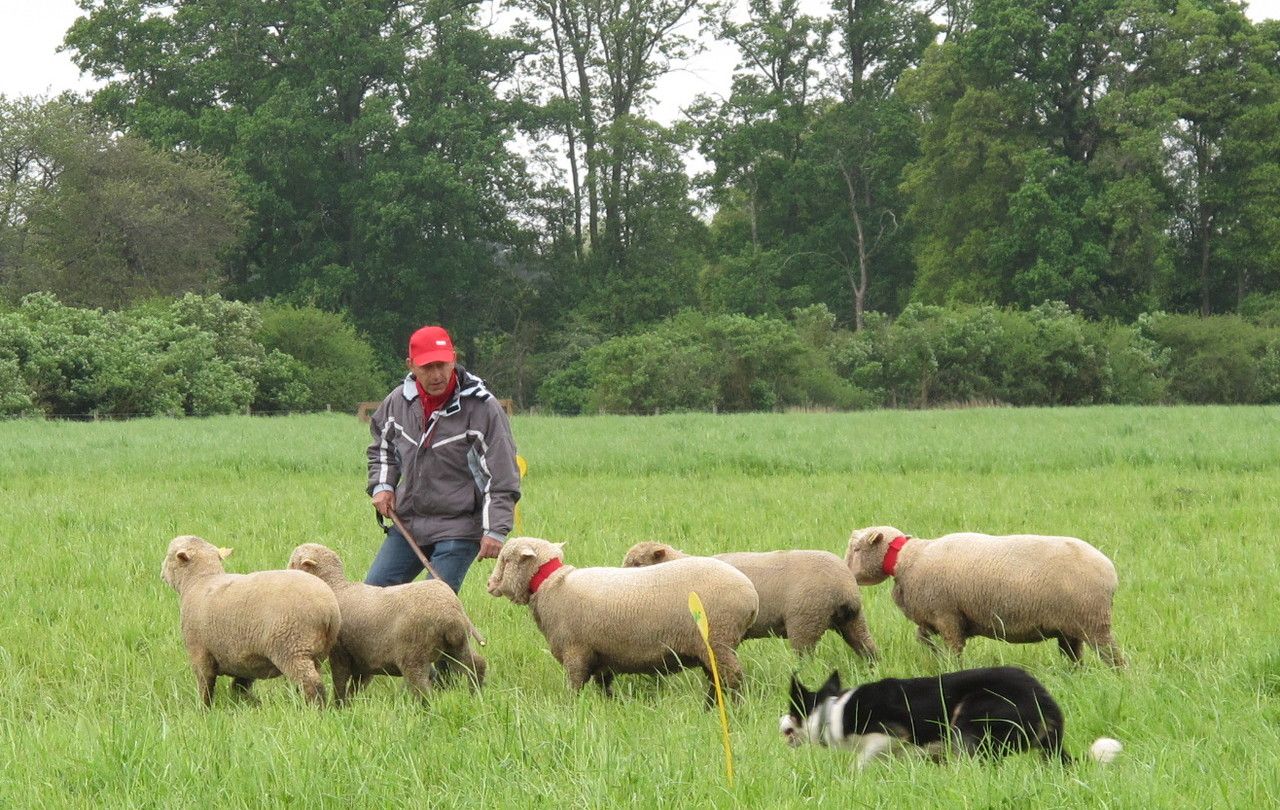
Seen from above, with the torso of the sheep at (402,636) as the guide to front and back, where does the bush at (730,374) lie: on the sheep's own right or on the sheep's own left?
on the sheep's own right

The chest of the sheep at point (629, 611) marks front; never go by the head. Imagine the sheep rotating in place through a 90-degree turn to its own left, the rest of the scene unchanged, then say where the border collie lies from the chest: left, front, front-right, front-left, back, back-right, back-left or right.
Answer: front-left

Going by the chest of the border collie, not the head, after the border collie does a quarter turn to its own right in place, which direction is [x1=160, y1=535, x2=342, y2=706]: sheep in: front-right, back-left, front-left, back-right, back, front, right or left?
left

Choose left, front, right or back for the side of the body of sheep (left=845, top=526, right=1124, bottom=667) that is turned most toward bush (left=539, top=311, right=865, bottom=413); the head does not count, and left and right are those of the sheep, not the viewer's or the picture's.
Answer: right

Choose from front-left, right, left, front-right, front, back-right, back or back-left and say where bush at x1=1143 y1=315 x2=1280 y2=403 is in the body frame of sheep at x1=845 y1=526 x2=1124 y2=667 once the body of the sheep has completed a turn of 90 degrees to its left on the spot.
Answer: back

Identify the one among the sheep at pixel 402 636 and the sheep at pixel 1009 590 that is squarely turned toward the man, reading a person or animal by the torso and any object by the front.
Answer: the sheep at pixel 1009 590

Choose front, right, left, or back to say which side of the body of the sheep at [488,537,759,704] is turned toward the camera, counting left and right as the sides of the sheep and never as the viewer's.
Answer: left

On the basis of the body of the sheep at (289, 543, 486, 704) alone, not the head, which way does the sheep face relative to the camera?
to the viewer's left

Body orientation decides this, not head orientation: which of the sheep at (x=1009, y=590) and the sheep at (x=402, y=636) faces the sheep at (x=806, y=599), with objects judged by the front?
the sheep at (x=1009, y=590)

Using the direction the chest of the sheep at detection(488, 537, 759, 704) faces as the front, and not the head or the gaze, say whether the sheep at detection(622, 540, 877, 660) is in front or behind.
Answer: behind

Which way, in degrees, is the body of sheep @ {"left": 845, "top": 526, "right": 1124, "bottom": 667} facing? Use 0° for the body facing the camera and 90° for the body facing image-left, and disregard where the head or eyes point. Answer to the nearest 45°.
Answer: approximately 90°

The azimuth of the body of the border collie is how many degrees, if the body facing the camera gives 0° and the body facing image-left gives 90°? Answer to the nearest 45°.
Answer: approximately 90°
